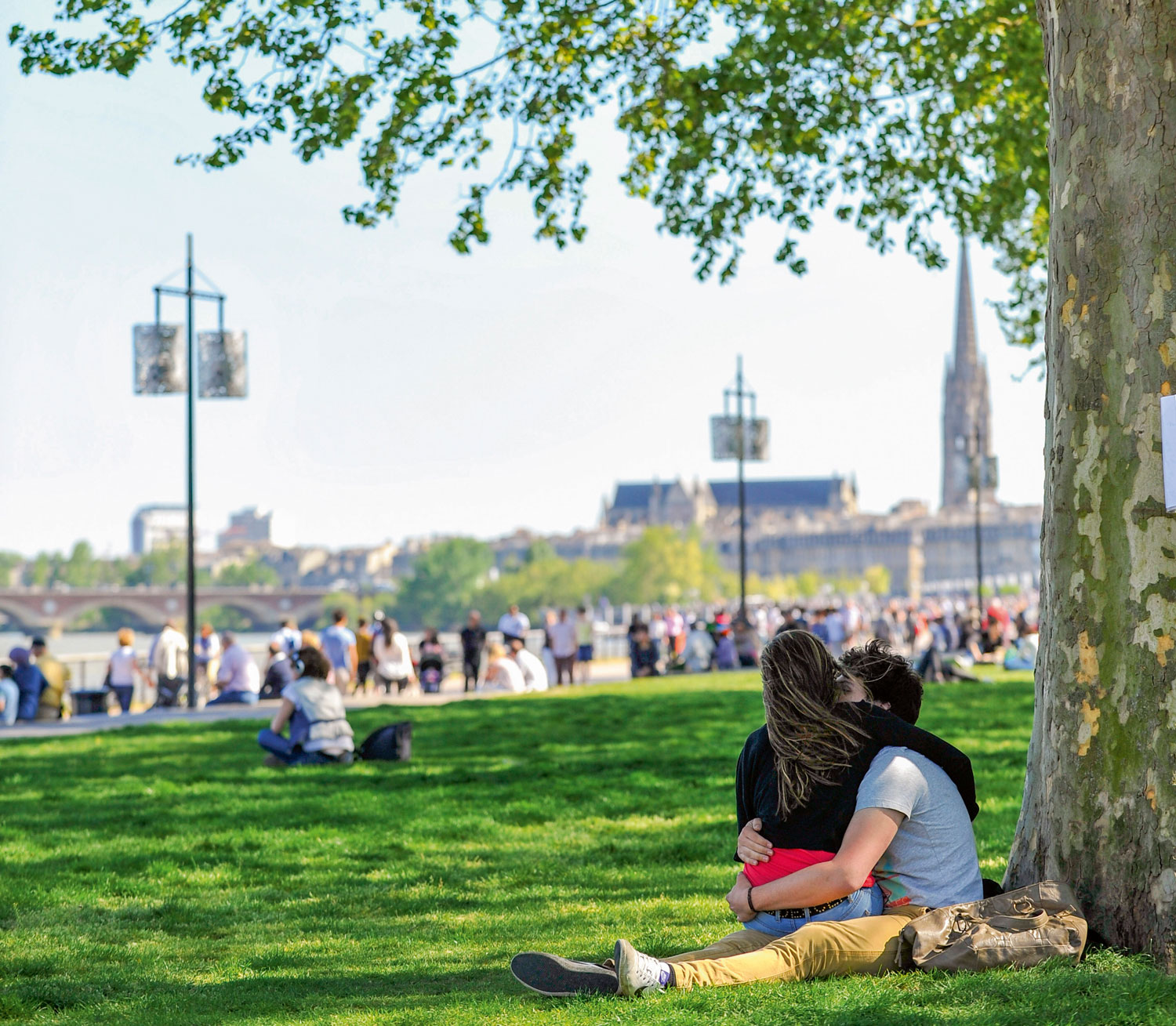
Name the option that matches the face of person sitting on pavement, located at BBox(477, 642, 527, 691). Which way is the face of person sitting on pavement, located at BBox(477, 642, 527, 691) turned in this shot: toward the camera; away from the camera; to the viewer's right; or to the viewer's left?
away from the camera

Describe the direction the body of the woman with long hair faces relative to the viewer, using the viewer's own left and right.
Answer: facing away from the viewer and to the right of the viewer

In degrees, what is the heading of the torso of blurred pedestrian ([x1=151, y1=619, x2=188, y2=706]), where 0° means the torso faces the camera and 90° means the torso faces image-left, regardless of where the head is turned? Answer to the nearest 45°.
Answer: approximately 180°

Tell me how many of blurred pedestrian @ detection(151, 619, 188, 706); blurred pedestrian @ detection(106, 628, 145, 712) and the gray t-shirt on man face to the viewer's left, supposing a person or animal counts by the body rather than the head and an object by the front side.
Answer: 1

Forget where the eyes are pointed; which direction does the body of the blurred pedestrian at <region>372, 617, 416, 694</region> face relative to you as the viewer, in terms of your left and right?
facing away from the viewer

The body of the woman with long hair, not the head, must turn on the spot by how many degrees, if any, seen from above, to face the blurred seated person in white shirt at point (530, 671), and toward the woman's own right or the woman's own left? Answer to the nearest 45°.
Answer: approximately 45° to the woman's own left

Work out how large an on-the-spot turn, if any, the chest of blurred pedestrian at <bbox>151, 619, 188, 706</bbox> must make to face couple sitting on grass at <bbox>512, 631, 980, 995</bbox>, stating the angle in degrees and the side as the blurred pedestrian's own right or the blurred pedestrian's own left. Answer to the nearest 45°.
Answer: approximately 180°

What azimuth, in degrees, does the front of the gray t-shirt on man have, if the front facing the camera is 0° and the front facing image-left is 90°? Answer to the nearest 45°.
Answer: approximately 90°

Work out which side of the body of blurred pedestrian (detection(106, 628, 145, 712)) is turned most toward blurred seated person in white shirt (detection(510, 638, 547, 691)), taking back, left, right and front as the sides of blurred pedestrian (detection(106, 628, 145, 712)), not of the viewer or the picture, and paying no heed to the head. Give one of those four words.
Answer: right
